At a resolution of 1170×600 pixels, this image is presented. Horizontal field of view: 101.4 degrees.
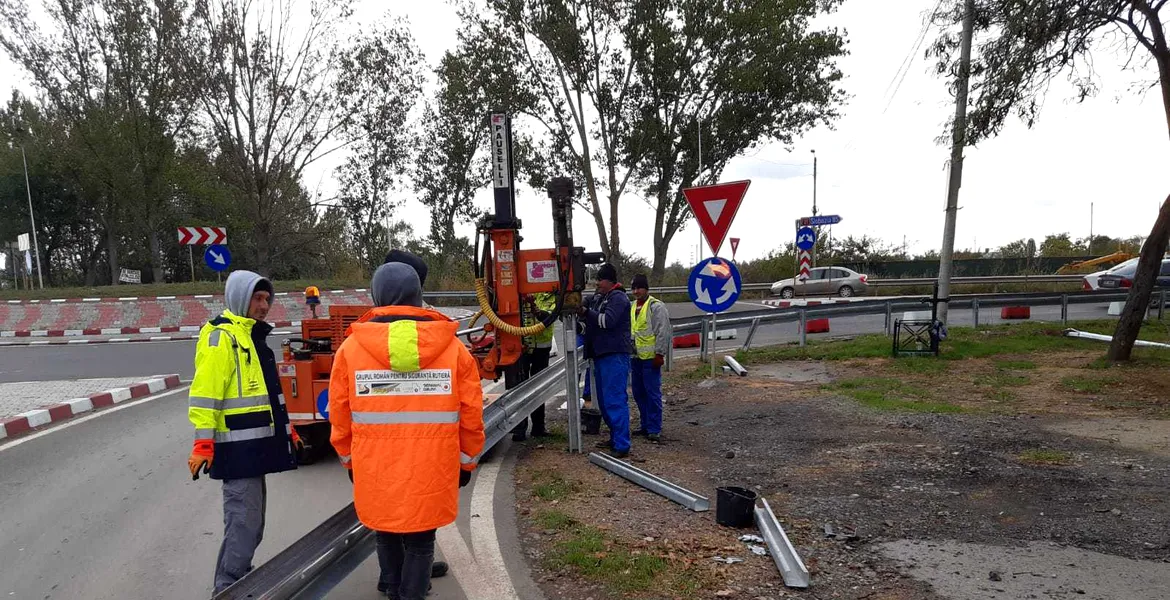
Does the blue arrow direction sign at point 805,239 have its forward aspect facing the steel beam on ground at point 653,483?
yes

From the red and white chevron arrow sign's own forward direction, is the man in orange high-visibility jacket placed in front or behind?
in front

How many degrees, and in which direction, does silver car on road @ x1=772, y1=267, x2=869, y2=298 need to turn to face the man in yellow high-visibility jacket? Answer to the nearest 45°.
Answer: approximately 90° to its left

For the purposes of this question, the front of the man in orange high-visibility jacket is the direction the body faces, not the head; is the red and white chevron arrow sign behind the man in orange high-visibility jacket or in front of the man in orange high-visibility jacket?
in front

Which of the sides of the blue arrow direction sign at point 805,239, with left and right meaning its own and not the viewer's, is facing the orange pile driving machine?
front

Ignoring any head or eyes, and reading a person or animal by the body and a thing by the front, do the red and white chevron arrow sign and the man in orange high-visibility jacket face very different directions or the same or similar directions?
very different directions

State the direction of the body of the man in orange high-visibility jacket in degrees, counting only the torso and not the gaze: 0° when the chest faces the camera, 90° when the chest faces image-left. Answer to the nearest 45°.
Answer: approximately 180°

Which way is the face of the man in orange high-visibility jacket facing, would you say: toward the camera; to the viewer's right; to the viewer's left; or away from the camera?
away from the camera

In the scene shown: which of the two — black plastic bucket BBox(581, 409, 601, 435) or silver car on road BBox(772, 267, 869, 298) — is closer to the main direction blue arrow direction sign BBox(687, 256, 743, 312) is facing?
the black plastic bucket

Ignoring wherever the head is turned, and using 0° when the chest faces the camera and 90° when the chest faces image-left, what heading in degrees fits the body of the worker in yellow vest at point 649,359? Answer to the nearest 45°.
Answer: approximately 45°

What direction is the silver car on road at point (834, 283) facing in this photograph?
to the viewer's left

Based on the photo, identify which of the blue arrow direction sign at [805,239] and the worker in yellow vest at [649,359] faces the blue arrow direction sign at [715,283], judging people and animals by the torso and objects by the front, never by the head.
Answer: the blue arrow direction sign at [805,239]

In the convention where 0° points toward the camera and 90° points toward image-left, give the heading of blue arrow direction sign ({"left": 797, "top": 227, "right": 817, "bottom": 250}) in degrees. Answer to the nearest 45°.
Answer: approximately 0°

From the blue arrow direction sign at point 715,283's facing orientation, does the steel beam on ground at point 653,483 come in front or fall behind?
in front
